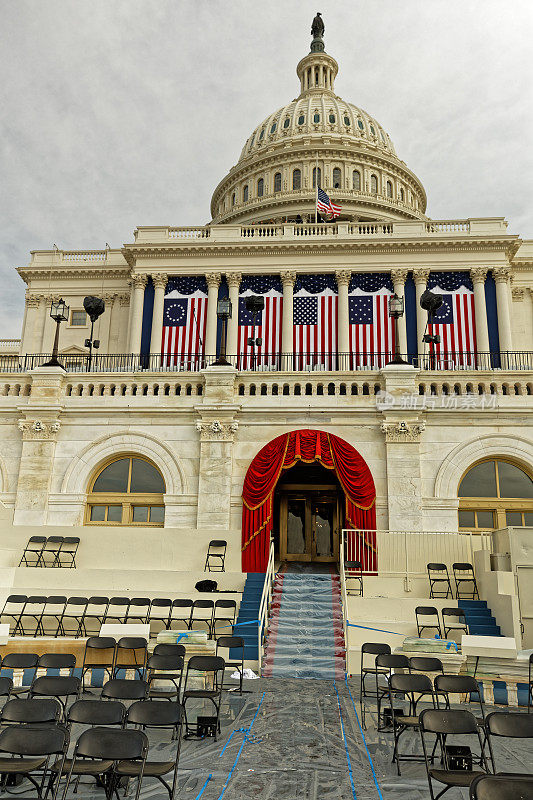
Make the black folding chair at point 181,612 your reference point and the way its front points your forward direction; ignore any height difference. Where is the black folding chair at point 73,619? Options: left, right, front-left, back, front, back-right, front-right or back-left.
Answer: right

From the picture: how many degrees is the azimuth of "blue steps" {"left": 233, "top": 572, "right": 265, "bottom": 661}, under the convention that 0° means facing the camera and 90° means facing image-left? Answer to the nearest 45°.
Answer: approximately 0°

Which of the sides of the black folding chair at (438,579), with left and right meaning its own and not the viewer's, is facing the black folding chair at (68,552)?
right

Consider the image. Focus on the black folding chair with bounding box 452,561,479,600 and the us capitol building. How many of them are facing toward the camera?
2
